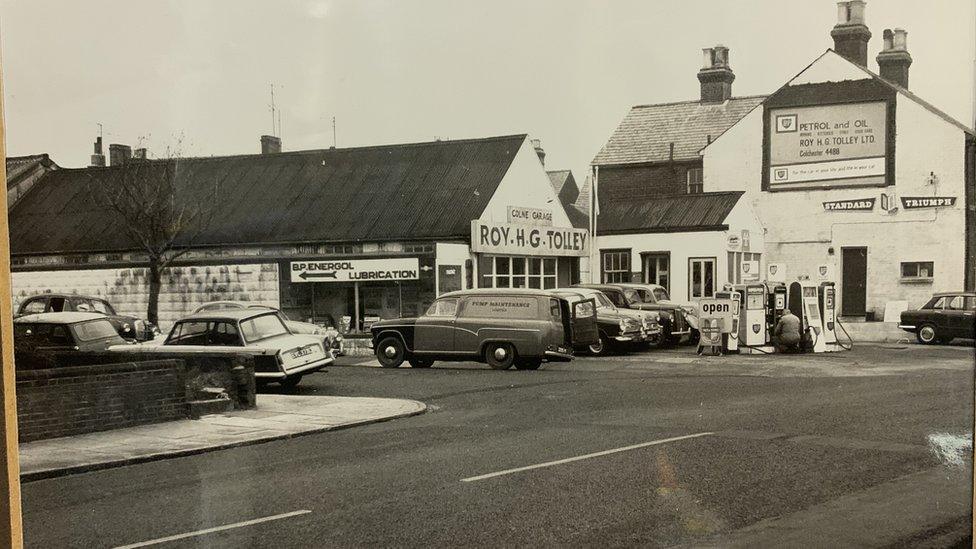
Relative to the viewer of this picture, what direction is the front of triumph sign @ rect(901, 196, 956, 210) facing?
facing the viewer

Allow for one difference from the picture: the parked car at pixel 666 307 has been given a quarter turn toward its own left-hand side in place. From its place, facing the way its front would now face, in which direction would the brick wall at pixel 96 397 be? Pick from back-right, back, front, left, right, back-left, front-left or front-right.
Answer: back

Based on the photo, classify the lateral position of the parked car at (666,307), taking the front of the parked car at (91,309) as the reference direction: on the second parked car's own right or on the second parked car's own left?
on the second parked car's own left

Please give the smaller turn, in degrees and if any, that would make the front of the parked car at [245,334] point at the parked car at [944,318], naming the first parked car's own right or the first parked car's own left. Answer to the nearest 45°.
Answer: approximately 180°

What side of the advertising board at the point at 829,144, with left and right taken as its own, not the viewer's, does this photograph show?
front

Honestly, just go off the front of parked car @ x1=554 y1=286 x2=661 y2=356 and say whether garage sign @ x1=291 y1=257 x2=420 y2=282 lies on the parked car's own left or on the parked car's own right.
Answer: on the parked car's own right

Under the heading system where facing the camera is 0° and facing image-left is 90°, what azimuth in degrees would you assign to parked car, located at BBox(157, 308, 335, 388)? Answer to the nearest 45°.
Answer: approximately 135°

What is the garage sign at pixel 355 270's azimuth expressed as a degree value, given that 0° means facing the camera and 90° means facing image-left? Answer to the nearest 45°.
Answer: approximately 0°

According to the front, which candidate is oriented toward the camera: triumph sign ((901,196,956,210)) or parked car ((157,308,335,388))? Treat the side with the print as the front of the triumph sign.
the triumph sign

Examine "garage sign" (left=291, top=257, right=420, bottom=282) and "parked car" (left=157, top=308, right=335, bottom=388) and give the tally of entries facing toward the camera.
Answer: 1

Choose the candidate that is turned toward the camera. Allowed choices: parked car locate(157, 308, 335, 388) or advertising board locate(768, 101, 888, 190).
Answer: the advertising board
